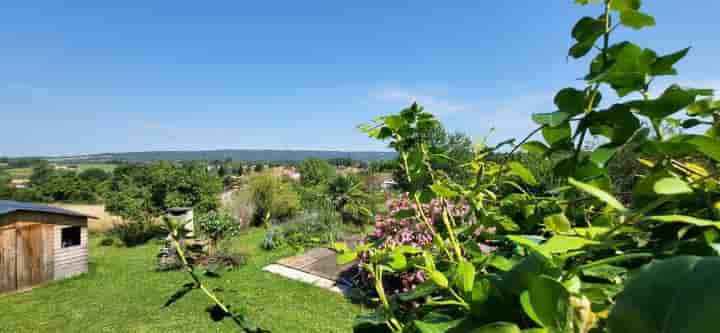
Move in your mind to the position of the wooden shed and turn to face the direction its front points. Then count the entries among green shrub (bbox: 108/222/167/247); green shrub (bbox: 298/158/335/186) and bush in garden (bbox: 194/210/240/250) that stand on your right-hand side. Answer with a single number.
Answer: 0

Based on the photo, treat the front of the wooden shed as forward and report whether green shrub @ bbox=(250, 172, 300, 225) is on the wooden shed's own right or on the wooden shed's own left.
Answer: on the wooden shed's own left

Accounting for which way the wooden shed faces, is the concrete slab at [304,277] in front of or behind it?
in front

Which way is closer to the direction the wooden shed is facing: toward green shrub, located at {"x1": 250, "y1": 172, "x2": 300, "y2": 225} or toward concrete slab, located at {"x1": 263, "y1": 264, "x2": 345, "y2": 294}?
the concrete slab

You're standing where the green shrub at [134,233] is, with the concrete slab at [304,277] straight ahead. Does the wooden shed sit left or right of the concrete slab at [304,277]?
right

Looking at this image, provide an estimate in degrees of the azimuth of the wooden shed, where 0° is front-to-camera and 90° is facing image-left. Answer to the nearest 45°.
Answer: approximately 315°

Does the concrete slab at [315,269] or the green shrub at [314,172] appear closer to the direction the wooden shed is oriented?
the concrete slab

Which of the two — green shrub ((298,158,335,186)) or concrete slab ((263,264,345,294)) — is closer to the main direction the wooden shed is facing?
the concrete slab

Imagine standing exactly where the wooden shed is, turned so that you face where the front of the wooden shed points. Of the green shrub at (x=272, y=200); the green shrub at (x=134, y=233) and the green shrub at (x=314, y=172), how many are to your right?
0

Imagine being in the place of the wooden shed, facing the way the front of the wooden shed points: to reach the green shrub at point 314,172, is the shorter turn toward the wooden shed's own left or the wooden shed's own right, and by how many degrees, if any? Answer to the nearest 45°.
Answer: approximately 90° to the wooden shed's own left

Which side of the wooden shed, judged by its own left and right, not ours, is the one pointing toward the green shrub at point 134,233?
left

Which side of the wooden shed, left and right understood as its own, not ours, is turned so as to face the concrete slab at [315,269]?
front

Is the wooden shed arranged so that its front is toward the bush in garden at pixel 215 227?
no

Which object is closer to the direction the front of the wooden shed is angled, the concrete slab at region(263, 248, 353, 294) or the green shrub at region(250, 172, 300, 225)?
the concrete slab

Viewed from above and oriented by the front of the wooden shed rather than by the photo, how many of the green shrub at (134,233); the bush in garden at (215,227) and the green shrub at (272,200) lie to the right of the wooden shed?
0

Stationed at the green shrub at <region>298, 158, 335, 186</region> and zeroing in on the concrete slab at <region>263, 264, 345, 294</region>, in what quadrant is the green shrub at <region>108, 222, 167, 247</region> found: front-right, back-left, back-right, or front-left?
front-right
